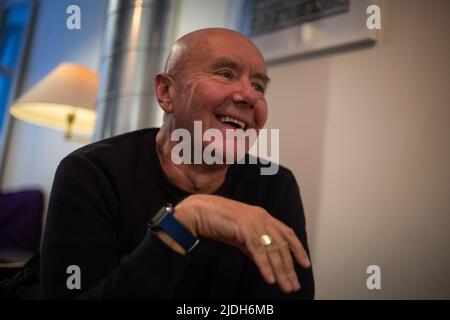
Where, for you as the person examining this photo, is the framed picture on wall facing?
facing the viewer and to the left of the viewer

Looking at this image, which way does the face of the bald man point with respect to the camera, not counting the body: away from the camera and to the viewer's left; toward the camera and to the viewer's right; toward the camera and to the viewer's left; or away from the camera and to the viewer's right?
toward the camera and to the viewer's right

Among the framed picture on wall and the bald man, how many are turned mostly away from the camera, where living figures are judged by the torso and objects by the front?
0

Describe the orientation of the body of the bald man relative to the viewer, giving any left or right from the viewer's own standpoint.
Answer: facing the viewer and to the right of the viewer
